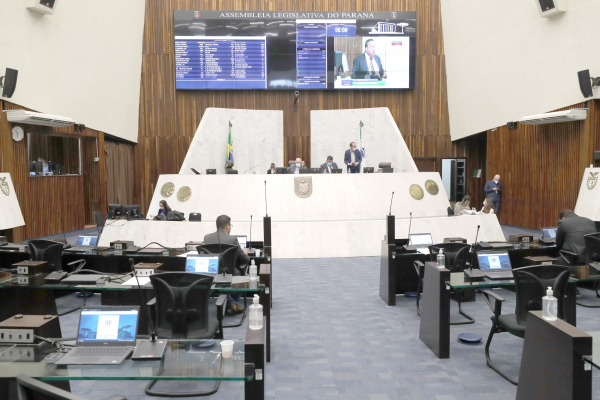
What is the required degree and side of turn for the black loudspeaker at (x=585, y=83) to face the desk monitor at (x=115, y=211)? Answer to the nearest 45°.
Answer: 0° — it already faces it

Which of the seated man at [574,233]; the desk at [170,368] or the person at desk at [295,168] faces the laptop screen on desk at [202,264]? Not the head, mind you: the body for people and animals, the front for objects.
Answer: the person at desk

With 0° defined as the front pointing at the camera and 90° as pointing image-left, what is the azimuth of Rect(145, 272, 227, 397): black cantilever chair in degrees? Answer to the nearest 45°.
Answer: approximately 180°

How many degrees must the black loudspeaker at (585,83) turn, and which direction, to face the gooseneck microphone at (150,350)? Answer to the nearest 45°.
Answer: approximately 45° to its left

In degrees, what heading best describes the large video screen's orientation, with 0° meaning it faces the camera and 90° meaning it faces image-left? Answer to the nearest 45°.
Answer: approximately 0°

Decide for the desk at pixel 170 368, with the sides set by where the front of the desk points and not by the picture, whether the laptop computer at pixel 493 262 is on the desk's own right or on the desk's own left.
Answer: on the desk's own left

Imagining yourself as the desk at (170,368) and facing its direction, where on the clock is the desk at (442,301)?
the desk at (442,301) is roughly at 8 o'clock from the desk at (170,368).

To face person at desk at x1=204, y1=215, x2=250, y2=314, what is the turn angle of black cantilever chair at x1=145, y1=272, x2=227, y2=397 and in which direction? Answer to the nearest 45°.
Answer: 0° — it already faces them

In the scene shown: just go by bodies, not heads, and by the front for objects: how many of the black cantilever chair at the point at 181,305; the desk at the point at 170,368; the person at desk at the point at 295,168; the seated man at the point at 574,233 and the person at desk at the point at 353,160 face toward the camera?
3

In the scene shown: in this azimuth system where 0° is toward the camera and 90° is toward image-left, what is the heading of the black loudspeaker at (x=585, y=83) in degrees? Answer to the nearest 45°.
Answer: approximately 45°
